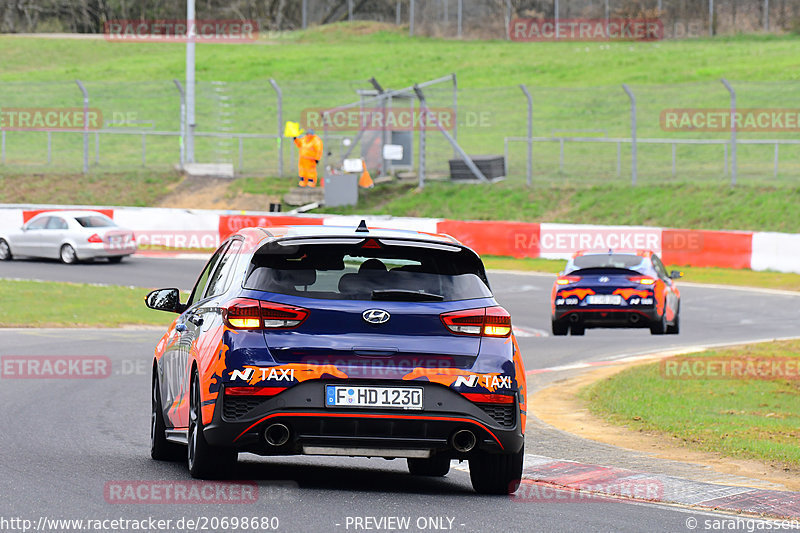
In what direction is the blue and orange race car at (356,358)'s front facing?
away from the camera

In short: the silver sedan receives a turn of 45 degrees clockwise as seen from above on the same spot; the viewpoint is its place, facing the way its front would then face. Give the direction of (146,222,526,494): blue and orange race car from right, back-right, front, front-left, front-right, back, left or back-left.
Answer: back

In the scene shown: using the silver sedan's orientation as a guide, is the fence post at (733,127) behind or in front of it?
behind

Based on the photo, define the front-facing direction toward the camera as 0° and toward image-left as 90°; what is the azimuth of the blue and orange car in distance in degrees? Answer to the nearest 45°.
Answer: approximately 180°

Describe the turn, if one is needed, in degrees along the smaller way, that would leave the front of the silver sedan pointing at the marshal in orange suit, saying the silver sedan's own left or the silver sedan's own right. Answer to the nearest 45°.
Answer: approximately 90° to the silver sedan's own right

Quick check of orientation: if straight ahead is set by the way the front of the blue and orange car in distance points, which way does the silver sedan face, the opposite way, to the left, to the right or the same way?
to the left

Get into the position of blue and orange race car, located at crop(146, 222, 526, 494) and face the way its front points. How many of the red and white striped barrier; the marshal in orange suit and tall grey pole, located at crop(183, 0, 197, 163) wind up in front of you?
3

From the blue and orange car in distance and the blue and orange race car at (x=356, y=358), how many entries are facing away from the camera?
2

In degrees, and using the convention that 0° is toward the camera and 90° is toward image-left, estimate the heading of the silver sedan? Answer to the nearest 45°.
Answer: approximately 135°

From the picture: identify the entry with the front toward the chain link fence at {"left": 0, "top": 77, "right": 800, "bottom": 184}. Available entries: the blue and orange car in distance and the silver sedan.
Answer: the blue and orange car in distance
